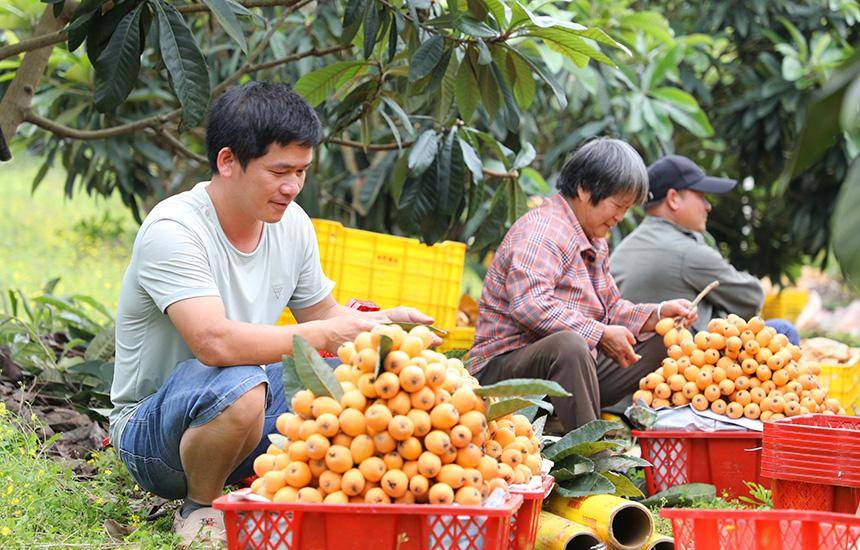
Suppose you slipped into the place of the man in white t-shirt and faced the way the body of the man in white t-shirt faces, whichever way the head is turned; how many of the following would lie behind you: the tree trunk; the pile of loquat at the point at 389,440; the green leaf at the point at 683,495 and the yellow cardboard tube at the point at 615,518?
1

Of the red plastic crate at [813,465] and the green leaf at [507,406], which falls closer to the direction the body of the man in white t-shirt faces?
the green leaf

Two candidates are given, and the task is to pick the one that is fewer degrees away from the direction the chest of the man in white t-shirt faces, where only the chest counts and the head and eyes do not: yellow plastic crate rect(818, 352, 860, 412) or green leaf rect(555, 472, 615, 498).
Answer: the green leaf

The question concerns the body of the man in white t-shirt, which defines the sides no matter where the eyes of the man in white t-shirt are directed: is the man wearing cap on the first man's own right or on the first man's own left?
on the first man's own left

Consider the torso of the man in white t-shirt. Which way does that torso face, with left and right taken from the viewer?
facing the viewer and to the right of the viewer

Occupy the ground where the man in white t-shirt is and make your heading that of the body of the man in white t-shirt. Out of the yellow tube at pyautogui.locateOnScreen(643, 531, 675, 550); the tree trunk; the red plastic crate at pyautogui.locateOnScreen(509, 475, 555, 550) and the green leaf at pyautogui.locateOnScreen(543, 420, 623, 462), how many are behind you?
1

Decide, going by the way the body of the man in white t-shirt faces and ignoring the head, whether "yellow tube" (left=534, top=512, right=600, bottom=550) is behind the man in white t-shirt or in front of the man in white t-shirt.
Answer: in front

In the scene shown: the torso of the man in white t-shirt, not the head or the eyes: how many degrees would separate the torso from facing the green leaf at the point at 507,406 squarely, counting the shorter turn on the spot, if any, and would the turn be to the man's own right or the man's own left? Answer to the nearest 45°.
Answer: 0° — they already face it

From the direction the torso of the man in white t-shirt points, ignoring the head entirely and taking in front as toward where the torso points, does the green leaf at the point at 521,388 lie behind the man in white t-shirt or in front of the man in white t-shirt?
in front

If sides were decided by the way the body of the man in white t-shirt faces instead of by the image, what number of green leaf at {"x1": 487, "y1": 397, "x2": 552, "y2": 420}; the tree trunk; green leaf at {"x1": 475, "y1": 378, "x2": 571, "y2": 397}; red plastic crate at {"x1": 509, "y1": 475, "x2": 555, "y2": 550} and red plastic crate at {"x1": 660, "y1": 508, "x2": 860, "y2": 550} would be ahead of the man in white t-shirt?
4

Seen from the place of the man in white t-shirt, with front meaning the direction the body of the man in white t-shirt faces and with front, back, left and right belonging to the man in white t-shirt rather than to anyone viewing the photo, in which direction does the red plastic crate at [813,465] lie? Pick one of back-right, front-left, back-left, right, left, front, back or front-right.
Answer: front-left

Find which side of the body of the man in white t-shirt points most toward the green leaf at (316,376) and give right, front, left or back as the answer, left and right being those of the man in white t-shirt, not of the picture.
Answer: front

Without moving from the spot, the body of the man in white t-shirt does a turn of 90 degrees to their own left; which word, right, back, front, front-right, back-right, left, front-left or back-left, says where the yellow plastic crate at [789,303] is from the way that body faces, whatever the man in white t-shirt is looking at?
front

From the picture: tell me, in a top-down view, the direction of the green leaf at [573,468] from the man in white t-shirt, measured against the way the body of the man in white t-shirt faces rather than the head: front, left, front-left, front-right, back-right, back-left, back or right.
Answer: front-left

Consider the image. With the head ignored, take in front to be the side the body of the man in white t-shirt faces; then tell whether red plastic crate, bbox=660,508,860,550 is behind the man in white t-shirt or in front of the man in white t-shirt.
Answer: in front

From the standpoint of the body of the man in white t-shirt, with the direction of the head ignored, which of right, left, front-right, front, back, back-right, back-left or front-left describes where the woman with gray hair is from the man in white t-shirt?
left
